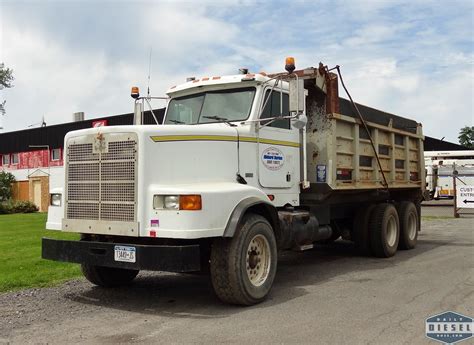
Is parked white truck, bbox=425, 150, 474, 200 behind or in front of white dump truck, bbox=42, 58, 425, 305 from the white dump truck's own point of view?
behind

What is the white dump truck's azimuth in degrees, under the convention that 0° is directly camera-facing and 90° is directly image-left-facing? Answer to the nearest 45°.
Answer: approximately 45°

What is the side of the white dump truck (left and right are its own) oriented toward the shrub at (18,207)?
right

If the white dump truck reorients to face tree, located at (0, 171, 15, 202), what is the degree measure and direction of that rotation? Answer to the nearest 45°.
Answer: approximately 90° to its right

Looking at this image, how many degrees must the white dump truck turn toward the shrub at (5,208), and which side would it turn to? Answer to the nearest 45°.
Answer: approximately 90° to its right
